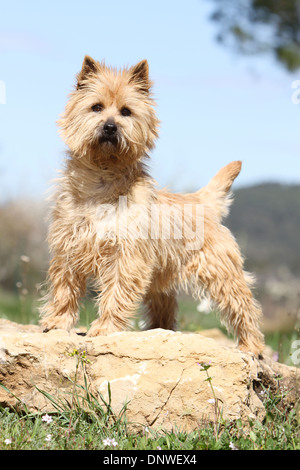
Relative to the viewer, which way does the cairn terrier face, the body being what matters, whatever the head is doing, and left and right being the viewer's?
facing the viewer and to the left of the viewer
